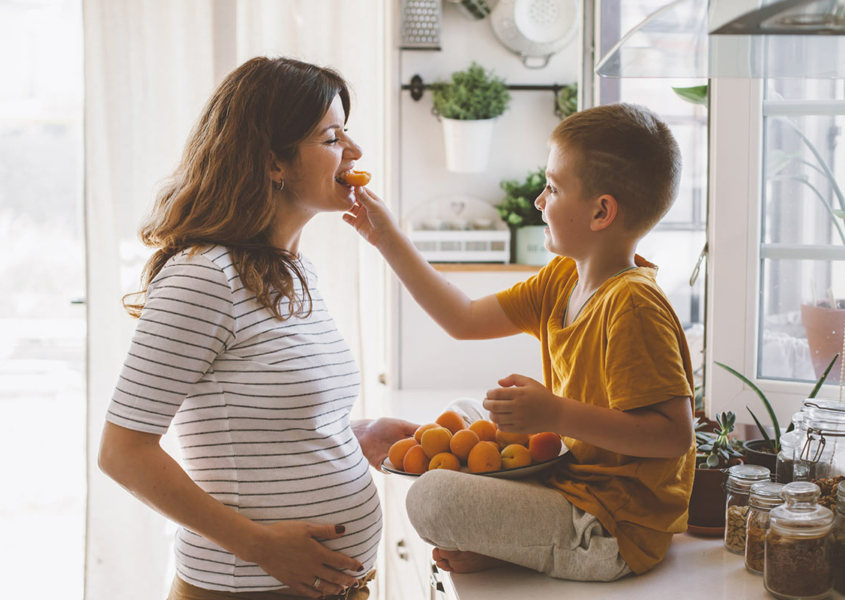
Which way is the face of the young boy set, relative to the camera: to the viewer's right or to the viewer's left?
to the viewer's left

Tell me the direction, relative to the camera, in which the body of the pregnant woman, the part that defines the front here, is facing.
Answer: to the viewer's right

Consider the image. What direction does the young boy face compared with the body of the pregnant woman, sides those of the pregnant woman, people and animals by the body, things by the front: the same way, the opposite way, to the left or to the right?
the opposite way

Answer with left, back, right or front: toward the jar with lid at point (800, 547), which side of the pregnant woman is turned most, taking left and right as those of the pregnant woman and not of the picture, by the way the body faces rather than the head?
front

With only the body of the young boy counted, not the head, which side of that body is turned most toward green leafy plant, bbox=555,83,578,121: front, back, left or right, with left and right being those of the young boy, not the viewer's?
right

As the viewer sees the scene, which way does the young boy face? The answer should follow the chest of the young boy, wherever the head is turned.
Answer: to the viewer's left

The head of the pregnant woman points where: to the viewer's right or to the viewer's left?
to the viewer's right

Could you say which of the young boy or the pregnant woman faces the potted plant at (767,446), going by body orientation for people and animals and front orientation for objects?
the pregnant woman

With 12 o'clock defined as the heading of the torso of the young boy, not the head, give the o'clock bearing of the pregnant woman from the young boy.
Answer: The pregnant woman is roughly at 12 o'clock from the young boy.

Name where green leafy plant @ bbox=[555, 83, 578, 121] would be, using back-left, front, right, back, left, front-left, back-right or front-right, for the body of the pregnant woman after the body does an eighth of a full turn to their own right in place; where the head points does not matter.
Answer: left
